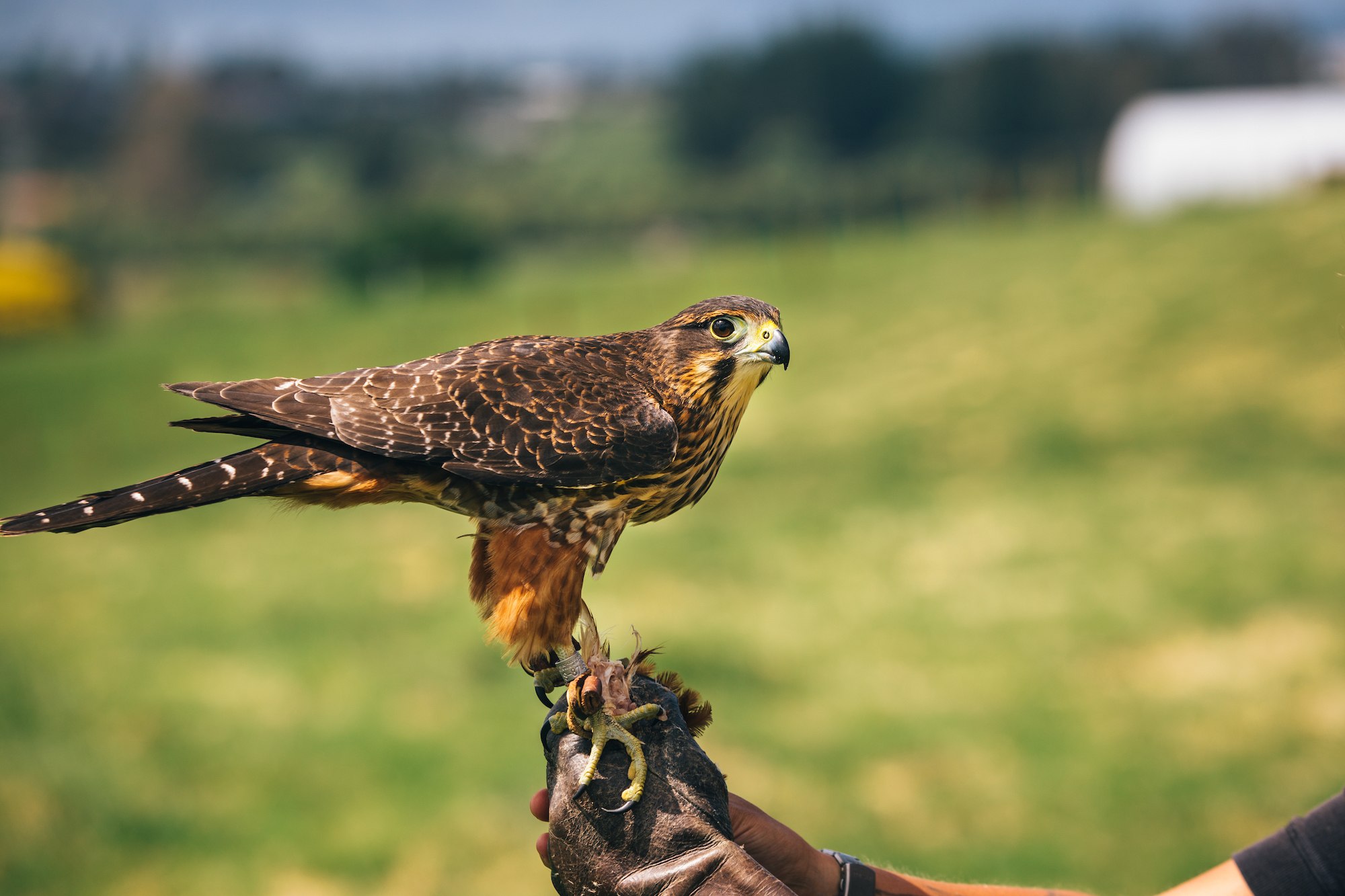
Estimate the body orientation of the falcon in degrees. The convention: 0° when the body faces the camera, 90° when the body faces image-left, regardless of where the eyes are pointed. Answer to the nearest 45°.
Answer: approximately 270°
